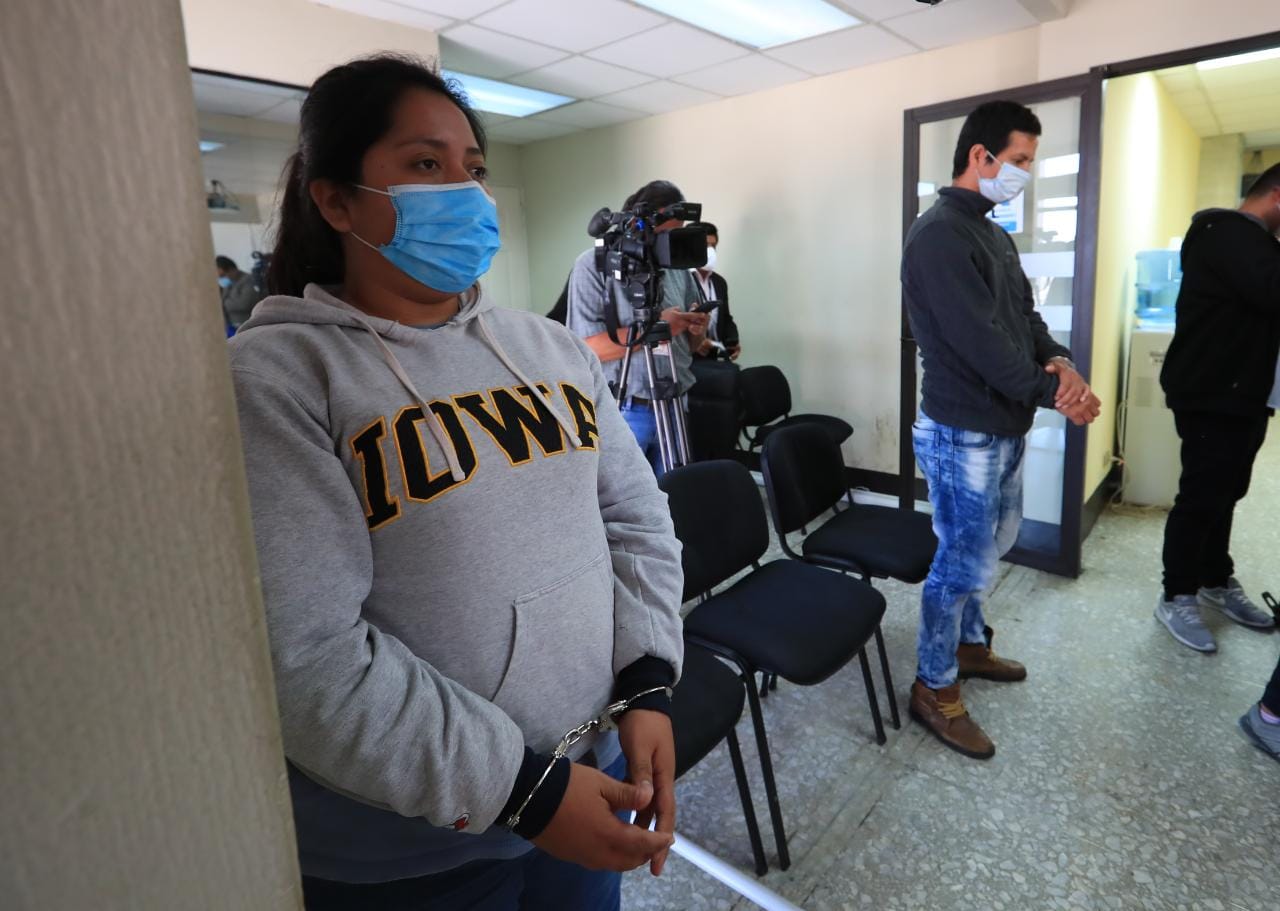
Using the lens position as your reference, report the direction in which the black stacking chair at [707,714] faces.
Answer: facing the viewer and to the right of the viewer

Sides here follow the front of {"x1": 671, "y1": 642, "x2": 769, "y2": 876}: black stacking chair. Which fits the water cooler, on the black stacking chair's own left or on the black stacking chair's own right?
on the black stacking chair's own left

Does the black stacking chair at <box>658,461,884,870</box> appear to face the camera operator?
no

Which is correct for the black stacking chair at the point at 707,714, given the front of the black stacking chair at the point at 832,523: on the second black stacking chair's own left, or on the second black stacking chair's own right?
on the second black stacking chair's own right

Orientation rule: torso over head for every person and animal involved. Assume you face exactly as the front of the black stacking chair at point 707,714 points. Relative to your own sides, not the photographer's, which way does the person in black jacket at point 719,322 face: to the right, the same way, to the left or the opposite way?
to the right

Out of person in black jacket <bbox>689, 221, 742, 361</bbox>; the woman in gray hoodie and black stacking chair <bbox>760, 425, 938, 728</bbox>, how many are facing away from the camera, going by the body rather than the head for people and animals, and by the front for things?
0

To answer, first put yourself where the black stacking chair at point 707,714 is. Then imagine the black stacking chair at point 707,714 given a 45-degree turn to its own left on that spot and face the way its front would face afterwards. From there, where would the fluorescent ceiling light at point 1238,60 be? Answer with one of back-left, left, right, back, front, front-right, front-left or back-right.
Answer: front-left

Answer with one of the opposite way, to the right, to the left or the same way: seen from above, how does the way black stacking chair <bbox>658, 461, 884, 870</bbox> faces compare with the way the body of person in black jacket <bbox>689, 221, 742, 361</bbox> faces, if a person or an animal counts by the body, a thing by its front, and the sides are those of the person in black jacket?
to the left

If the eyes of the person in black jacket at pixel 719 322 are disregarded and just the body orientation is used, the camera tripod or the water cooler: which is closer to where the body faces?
the camera tripod

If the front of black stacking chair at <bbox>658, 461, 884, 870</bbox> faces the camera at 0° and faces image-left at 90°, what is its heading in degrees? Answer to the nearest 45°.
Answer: approximately 315°

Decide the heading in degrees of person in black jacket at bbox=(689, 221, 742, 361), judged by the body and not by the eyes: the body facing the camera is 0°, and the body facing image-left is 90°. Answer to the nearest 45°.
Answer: approximately 45°

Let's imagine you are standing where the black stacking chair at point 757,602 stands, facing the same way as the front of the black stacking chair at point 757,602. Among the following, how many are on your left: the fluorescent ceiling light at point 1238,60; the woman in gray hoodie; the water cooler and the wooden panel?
2

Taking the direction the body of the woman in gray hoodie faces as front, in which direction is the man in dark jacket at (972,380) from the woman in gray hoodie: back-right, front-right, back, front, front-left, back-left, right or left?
left

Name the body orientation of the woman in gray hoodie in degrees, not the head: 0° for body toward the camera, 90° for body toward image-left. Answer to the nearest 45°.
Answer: approximately 315°

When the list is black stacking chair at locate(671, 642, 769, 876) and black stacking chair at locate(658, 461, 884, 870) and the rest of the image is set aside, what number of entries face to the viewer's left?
0
